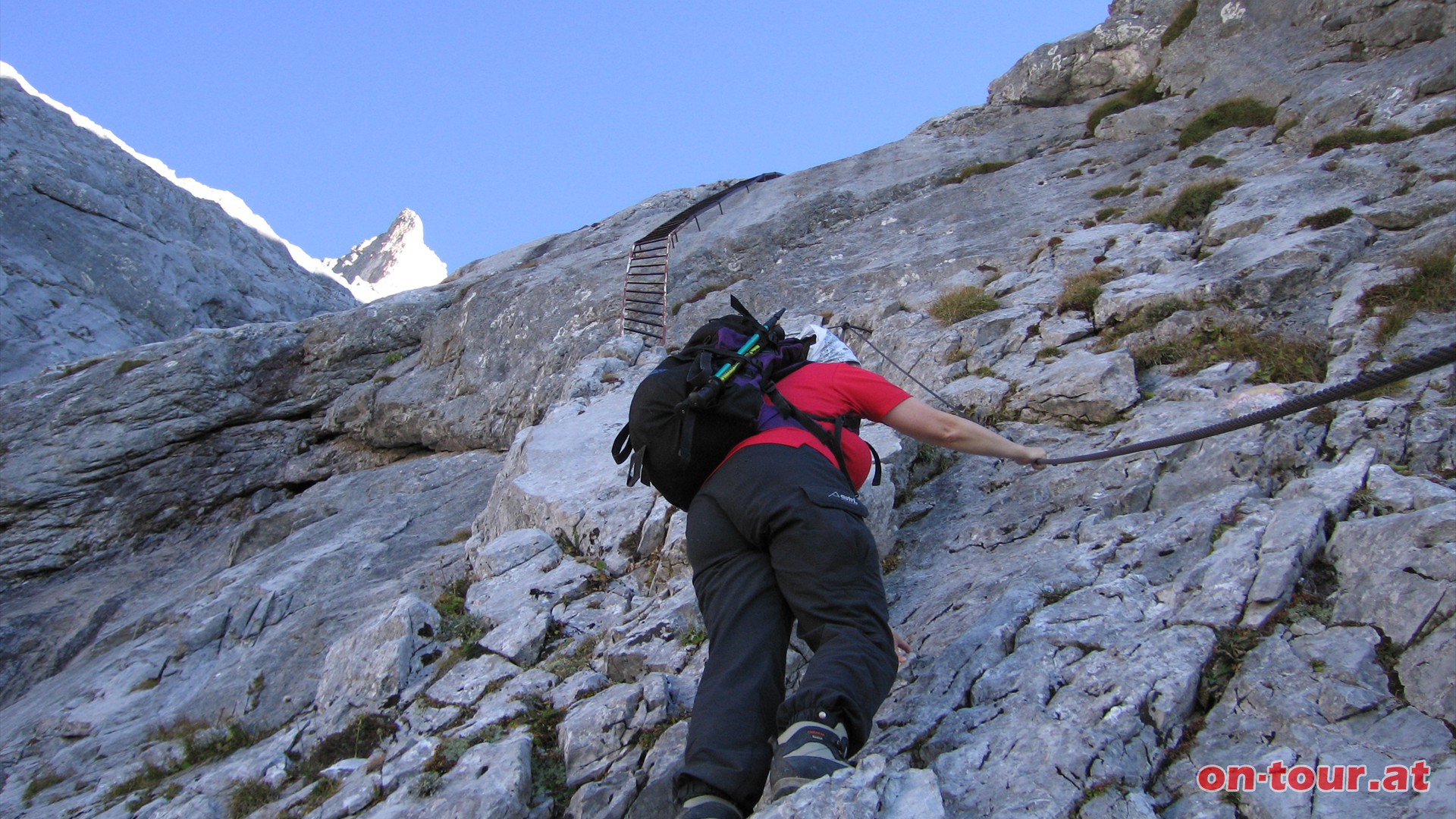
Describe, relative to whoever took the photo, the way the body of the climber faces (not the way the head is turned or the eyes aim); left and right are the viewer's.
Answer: facing away from the viewer and to the right of the viewer

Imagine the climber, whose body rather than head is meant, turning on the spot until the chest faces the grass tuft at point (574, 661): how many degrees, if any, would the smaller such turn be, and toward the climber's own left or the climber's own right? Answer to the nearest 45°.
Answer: approximately 90° to the climber's own left

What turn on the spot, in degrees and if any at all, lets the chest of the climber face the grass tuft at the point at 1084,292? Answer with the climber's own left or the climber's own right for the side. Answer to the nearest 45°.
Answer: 0° — they already face it

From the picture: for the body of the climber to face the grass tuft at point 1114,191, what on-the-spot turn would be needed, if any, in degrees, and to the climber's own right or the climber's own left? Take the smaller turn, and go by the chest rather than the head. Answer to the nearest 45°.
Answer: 0° — they already face it

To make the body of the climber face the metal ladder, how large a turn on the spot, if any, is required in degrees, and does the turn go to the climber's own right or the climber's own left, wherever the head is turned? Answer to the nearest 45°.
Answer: approximately 45° to the climber's own left

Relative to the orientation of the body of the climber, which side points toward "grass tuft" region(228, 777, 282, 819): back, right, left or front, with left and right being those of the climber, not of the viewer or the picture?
left

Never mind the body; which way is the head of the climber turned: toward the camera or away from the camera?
away from the camera
